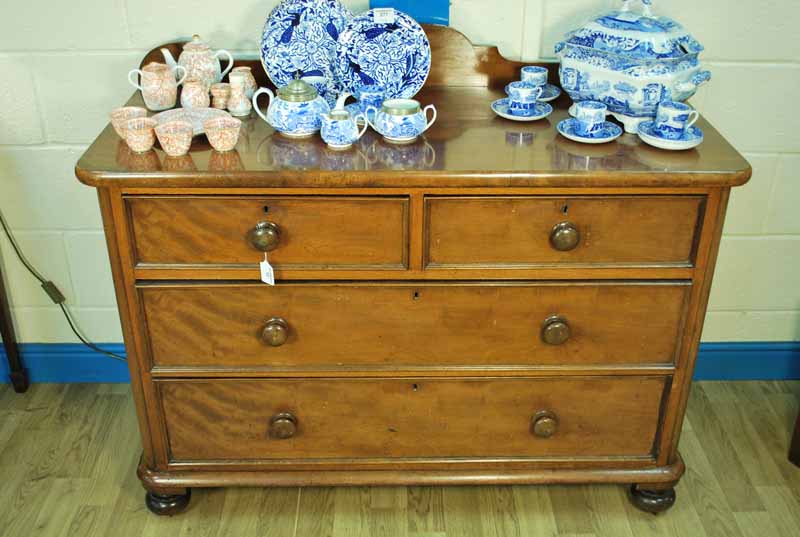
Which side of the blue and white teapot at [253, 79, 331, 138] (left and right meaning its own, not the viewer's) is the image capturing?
right

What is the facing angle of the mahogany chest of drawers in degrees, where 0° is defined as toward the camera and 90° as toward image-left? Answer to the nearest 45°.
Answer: approximately 0°

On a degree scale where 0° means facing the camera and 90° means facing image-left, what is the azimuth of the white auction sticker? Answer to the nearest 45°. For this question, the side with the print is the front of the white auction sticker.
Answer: approximately 0°
